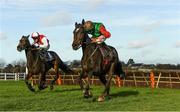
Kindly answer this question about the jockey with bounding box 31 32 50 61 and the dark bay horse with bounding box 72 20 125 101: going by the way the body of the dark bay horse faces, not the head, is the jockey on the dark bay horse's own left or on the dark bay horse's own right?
on the dark bay horse's own right

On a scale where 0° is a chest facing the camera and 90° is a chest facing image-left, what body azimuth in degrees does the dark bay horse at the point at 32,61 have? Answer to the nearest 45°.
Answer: approximately 45°

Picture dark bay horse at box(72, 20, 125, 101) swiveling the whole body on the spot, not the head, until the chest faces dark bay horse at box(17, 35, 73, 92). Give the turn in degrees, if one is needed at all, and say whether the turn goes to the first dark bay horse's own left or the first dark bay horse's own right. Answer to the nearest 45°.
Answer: approximately 90° to the first dark bay horse's own right

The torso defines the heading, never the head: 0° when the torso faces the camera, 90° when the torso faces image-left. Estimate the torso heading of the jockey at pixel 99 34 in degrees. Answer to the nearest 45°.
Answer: approximately 45°
